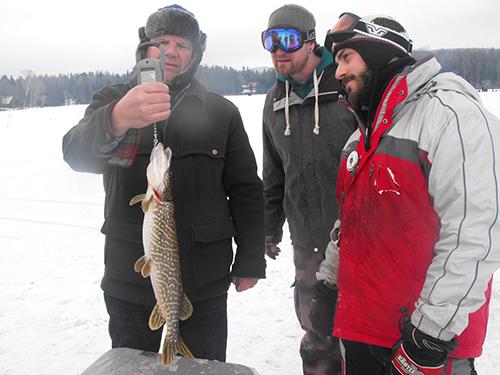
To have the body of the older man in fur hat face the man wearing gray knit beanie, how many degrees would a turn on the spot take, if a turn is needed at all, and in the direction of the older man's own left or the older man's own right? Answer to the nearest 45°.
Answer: approximately 135° to the older man's own left

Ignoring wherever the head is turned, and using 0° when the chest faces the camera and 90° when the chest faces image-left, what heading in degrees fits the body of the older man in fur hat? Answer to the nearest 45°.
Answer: approximately 0°
